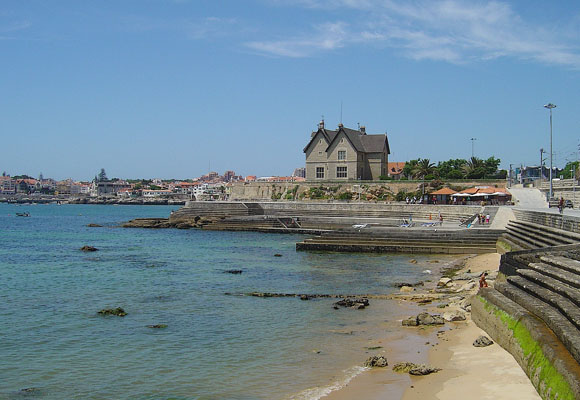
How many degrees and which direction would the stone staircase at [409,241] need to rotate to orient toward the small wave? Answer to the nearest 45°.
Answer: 0° — it already faces it

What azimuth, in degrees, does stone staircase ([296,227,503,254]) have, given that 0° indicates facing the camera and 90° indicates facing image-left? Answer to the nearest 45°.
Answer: approximately 0°

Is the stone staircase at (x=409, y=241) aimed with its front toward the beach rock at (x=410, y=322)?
yes

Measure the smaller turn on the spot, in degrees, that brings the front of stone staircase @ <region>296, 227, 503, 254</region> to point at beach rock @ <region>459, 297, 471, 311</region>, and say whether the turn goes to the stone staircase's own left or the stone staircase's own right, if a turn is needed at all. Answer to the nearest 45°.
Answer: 0° — it already faces it

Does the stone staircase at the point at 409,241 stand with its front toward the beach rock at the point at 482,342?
yes

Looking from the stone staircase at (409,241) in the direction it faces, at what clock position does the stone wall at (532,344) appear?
The stone wall is roughly at 12 o'clock from the stone staircase.

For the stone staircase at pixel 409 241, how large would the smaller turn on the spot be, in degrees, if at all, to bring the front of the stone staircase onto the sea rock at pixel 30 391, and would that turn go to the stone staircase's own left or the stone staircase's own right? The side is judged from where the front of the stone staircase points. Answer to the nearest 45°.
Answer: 0° — it already faces it

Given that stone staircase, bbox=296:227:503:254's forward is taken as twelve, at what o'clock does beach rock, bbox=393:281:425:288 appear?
The beach rock is roughly at 12 o'clock from the stone staircase.
